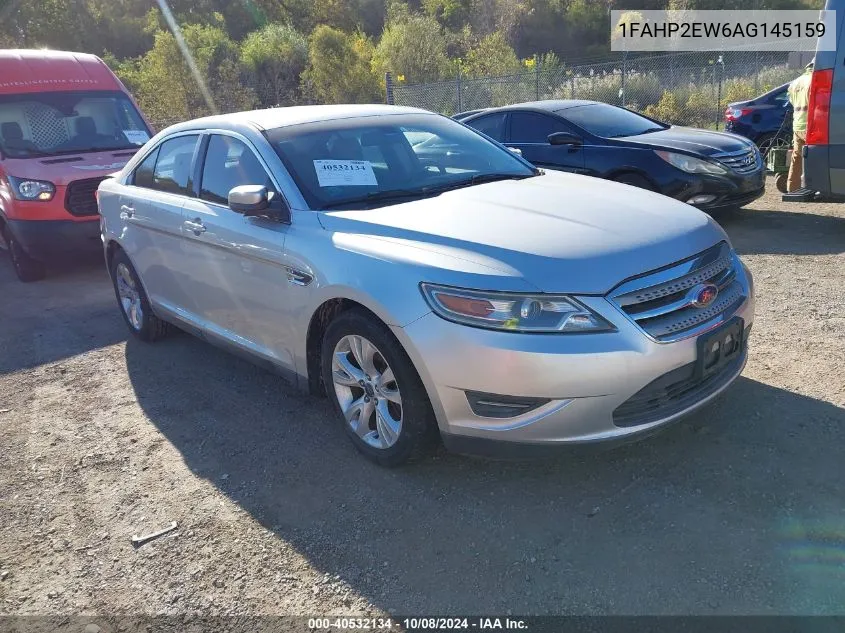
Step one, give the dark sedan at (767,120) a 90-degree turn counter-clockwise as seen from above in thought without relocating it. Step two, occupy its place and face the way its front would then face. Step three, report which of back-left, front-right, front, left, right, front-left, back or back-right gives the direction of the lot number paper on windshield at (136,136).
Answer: left

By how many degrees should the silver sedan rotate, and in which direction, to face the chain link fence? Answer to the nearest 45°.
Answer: approximately 135° to its left

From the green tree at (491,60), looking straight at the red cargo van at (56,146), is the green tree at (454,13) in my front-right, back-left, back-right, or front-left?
back-right

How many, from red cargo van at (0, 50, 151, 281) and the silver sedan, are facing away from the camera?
0

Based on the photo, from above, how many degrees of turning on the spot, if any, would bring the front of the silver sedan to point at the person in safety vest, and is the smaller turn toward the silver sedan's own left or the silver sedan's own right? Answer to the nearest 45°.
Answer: approximately 90° to the silver sedan's own left

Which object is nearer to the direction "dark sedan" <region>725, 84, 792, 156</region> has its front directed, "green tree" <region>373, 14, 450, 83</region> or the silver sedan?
the green tree

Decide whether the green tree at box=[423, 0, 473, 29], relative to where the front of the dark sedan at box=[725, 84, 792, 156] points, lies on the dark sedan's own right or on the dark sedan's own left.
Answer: on the dark sedan's own left

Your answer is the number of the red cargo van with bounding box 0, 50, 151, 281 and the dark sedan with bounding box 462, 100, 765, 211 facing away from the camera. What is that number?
0

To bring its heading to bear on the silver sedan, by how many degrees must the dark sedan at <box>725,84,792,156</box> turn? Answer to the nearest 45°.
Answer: approximately 135° to its right

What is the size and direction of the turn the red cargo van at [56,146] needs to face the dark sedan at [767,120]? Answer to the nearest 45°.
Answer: approximately 45° to its left

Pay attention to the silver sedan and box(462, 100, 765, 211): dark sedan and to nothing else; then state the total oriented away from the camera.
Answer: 0

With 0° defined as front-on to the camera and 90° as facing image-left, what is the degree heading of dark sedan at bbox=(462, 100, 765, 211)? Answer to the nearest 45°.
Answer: approximately 315°

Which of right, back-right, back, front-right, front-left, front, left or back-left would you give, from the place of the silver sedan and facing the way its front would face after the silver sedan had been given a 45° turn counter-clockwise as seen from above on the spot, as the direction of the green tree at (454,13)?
left

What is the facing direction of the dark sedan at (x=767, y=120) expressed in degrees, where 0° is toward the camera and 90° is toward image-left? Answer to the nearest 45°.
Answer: approximately 225°

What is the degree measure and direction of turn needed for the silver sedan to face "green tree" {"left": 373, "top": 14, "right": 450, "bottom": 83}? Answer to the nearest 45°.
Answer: approximately 135° to its left

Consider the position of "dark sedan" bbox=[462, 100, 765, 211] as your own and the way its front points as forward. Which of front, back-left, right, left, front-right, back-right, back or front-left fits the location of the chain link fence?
back-left

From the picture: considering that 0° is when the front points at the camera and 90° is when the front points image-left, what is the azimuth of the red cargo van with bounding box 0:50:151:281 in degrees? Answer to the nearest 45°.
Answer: approximately 315°

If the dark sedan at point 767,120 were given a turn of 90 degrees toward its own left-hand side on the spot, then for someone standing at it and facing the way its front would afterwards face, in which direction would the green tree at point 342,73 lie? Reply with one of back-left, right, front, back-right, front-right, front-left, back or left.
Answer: front

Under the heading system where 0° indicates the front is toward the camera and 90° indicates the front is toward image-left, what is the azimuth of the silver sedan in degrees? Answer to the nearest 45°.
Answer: approximately 315°

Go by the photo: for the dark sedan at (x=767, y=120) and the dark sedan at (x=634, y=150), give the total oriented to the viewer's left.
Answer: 0

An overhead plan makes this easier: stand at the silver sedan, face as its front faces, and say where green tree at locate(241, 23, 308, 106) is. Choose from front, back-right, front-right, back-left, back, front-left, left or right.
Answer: back-left
